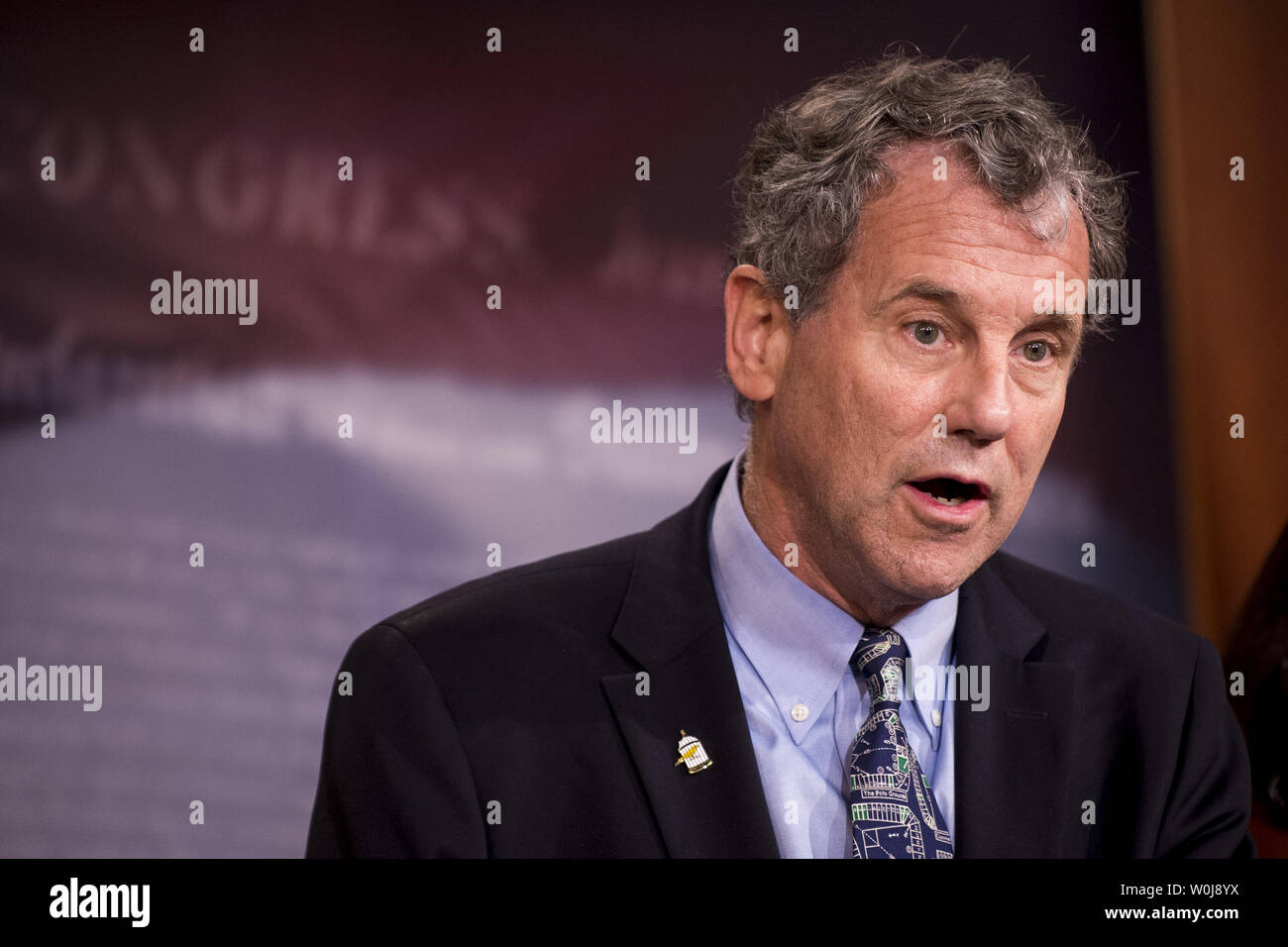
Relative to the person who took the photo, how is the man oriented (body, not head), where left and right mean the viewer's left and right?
facing the viewer and to the right of the viewer
